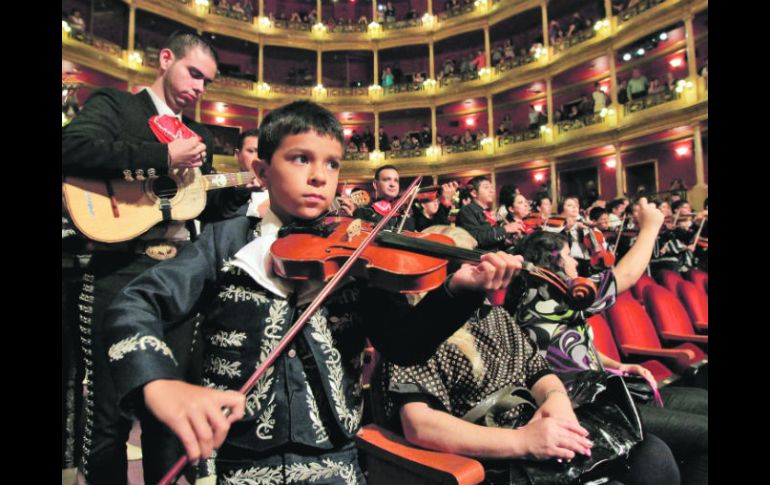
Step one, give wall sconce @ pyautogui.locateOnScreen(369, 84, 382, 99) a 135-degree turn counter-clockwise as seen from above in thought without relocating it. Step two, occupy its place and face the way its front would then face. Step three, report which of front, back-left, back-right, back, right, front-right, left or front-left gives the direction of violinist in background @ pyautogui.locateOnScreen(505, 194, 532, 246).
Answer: back-right

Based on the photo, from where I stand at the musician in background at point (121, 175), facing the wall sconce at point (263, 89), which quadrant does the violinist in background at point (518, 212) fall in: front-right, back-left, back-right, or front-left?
front-right

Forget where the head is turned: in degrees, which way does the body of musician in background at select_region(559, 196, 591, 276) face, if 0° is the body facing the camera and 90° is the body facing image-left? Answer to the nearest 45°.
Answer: approximately 315°

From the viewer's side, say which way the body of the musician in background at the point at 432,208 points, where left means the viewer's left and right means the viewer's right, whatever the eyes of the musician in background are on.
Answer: facing the viewer and to the right of the viewer

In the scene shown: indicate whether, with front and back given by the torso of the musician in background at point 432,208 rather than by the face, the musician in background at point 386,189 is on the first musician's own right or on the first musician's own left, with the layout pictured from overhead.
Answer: on the first musician's own right

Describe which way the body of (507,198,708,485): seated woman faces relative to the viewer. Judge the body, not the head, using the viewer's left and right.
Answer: facing to the right of the viewer

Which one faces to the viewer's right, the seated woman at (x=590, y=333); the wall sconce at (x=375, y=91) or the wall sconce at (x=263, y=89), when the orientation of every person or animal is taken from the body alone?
the seated woman

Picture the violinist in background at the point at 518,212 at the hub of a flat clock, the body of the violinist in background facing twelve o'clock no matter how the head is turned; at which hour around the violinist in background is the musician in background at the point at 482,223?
The musician in background is roughly at 2 o'clock from the violinist in background.

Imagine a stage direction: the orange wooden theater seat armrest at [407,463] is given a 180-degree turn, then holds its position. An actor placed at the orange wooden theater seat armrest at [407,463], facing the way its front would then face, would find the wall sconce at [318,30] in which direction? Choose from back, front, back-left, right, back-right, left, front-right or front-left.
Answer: front-right

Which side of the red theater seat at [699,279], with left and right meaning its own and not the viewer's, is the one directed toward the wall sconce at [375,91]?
back

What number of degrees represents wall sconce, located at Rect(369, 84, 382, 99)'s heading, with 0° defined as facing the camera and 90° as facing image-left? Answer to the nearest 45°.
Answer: approximately 0°

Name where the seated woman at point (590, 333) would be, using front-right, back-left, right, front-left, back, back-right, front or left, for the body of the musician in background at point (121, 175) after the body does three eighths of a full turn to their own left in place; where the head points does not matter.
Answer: right

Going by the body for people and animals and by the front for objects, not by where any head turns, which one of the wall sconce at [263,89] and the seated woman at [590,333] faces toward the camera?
the wall sconce

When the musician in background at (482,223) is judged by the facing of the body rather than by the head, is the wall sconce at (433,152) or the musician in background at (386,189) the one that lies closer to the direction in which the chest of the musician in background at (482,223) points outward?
the musician in background

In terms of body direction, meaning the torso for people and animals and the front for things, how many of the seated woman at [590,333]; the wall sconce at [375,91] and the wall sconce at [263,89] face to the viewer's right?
1
